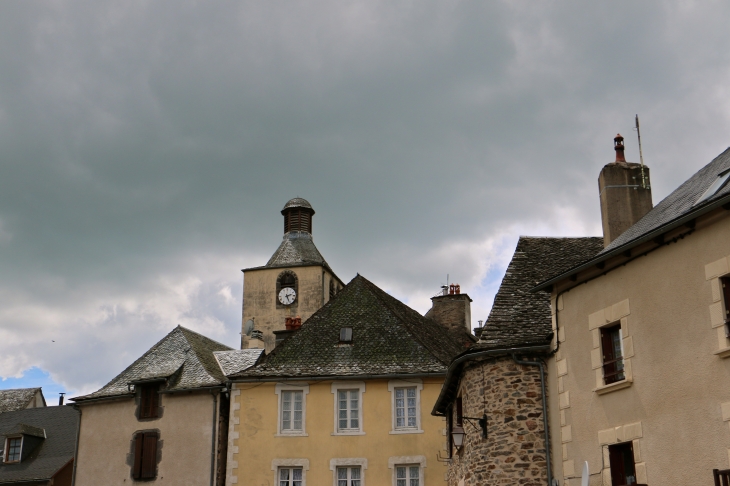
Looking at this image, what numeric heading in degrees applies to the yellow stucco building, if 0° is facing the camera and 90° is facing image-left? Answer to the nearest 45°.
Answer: approximately 0°
